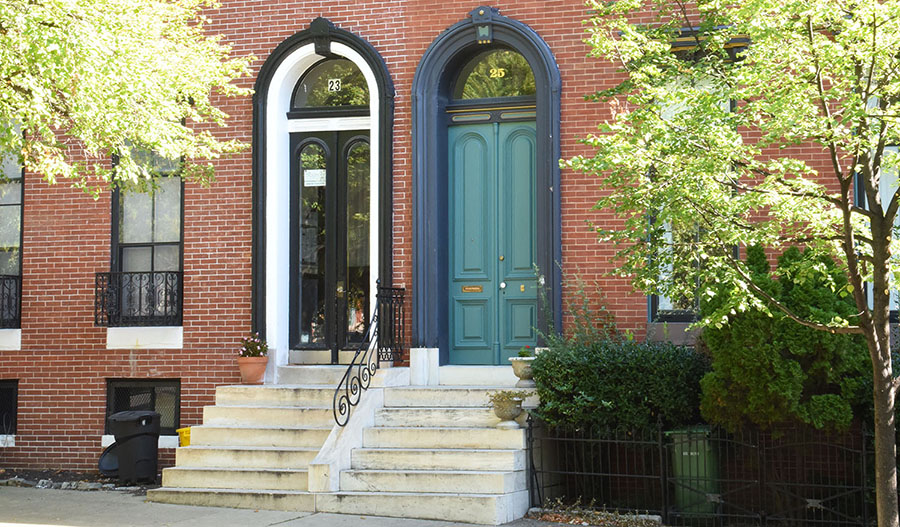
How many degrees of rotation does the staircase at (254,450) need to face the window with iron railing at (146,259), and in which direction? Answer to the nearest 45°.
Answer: approximately 135° to its right

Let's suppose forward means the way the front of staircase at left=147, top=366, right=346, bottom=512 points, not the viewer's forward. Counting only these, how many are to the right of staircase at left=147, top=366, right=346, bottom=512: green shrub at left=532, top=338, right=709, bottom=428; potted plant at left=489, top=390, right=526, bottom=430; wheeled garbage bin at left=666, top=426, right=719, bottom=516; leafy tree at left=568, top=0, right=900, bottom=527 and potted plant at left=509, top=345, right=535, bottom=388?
0

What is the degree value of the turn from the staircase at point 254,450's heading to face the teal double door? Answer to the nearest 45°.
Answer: approximately 90° to its left

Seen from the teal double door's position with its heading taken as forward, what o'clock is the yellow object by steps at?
The yellow object by steps is roughly at 3 o'clock from the teal double door.

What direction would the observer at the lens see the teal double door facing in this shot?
facing the viewer

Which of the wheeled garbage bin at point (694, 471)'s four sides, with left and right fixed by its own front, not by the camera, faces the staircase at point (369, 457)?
right

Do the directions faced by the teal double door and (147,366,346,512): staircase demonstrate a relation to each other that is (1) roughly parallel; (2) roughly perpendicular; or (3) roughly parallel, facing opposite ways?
roughly parallel

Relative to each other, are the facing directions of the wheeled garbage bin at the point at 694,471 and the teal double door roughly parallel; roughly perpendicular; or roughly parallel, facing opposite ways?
roughly parallel

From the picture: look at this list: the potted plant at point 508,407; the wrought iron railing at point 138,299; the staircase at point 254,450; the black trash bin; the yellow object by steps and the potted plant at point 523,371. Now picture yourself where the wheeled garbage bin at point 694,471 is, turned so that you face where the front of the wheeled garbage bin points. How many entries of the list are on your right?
6

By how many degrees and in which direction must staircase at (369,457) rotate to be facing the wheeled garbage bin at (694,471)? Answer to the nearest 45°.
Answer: approximately 90° to its left

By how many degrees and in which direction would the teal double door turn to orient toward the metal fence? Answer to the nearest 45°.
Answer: approximately 45° to its left
